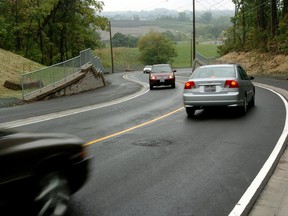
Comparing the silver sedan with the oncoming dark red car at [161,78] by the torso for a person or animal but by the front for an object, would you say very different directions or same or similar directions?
very different directions

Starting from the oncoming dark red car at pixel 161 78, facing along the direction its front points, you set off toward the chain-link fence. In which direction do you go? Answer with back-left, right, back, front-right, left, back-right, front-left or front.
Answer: front-right

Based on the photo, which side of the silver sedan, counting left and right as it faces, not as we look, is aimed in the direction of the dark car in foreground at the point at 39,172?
back

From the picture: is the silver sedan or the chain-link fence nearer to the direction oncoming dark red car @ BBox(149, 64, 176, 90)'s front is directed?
the silver sedan

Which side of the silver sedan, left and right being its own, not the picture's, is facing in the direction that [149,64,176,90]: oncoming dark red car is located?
front

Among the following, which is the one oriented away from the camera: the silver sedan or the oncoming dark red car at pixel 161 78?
the silver sedan

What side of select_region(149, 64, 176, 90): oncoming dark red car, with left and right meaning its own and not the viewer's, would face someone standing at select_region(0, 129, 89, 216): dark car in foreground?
front

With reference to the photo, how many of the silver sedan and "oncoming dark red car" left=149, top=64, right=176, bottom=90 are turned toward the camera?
1

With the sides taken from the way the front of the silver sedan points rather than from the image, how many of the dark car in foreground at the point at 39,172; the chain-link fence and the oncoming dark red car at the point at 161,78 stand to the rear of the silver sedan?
1

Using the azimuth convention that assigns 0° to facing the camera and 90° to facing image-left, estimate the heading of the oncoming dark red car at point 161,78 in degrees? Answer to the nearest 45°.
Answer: approximately 0°

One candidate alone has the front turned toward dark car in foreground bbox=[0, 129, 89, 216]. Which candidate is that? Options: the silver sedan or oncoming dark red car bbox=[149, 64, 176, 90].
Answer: oncoming dark red car bbox=[149, 64, 176, 90]

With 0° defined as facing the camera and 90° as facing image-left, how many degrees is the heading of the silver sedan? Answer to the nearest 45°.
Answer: approximately 180°
